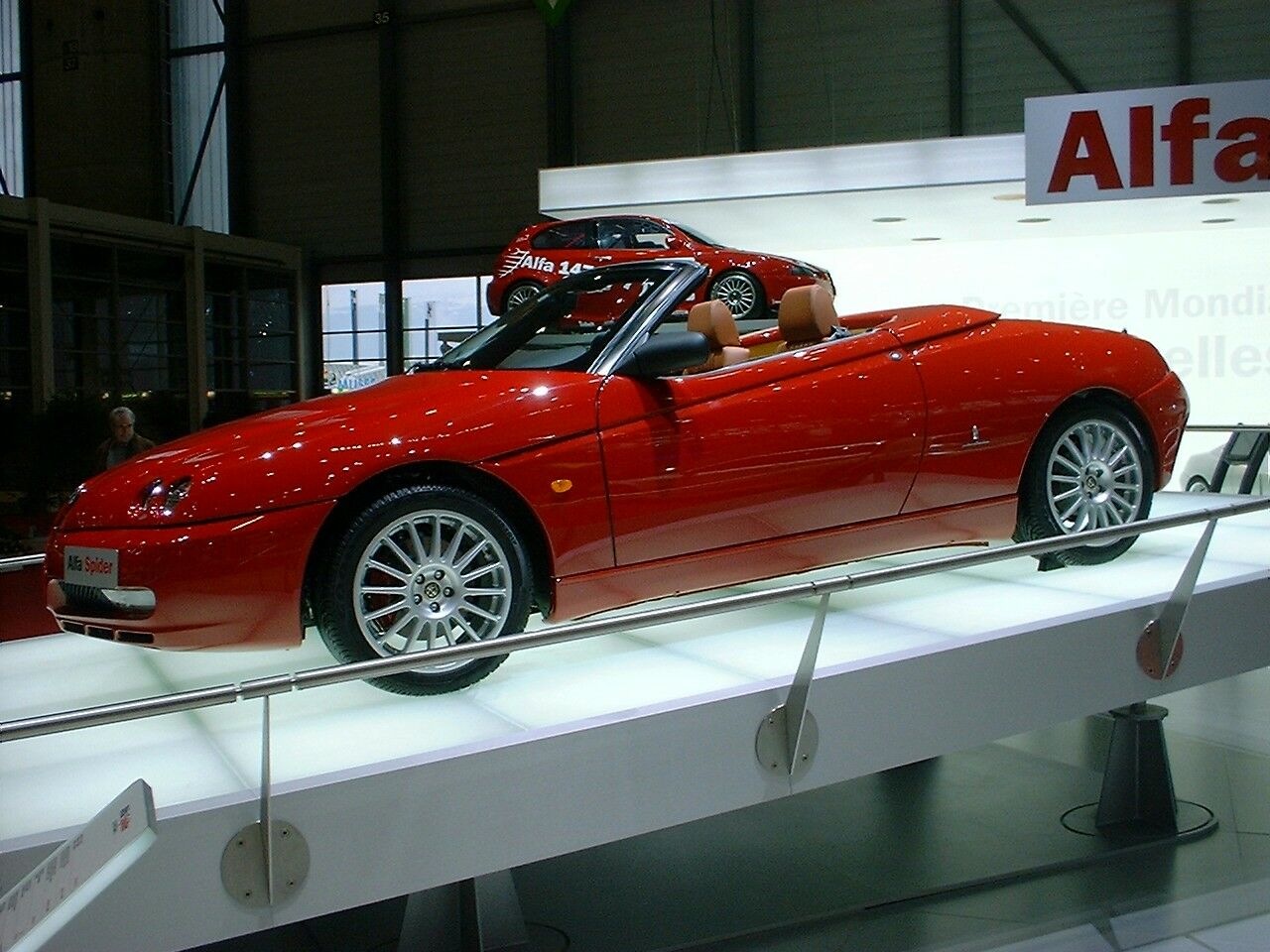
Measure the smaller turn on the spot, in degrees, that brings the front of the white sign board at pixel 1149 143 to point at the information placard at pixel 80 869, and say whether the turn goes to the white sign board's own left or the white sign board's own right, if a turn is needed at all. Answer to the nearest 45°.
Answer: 0° — it already faces it

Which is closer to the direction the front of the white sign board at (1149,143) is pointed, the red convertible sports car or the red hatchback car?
the red convertible sports car

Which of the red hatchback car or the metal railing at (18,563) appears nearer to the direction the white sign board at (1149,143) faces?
the metal railing

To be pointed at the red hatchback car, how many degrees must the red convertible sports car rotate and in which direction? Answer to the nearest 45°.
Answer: approximately 135° to its right

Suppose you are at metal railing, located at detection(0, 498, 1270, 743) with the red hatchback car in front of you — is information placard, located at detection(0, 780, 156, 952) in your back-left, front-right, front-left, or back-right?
back-left

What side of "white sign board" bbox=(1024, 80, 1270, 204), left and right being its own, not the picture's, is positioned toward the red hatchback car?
right

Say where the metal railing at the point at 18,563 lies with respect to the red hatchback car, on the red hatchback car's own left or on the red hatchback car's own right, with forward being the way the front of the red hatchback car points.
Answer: on the red hatchback car's own right

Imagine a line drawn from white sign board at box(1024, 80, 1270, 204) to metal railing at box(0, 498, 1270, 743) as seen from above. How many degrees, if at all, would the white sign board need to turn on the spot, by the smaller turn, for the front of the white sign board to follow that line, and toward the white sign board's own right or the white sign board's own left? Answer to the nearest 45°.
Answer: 0° — it already faces it
